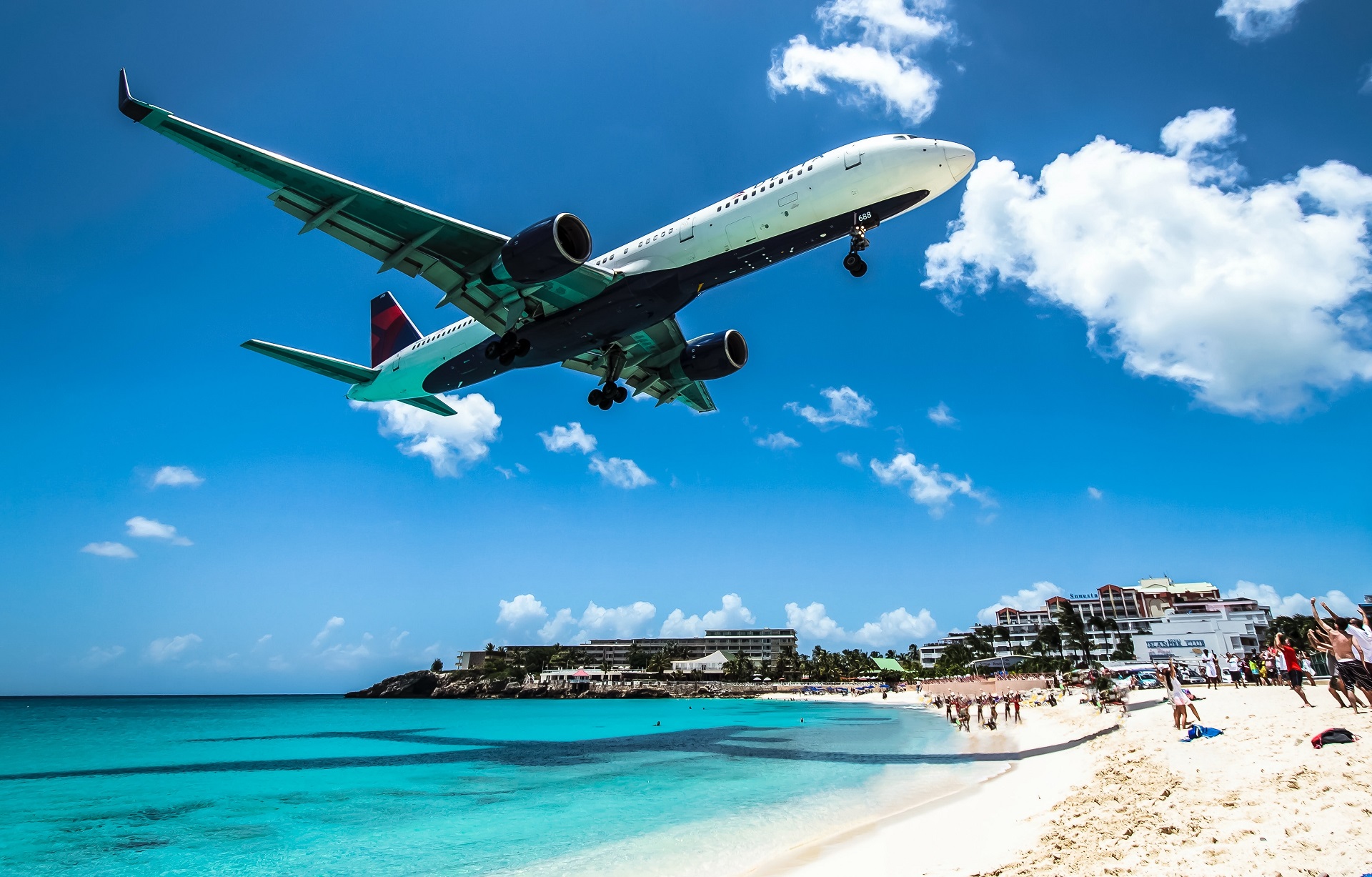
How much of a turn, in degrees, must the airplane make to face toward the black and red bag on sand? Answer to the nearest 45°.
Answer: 0° — it already faces it

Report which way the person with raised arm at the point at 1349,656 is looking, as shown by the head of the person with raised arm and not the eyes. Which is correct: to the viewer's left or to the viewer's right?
to the viewer's left

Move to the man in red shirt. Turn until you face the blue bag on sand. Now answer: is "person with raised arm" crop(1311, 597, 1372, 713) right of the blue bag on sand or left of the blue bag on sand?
left

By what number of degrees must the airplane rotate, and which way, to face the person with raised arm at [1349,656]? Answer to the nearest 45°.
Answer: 0° — it already faces them

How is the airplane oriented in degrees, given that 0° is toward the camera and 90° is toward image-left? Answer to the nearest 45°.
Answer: approximately 315°
